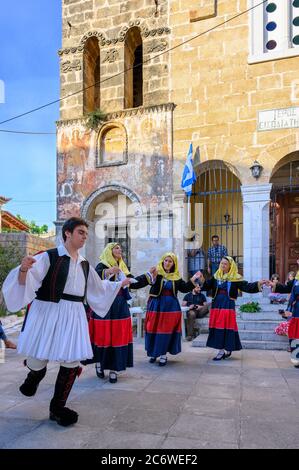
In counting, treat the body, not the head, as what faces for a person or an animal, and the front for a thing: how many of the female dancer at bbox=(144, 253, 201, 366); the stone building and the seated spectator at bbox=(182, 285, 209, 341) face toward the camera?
3

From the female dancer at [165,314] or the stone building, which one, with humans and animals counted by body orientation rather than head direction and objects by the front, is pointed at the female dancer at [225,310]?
the stone building

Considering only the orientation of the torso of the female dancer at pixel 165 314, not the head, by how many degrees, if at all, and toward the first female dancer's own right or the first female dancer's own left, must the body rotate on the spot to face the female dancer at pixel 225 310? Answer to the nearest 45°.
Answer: approximately 90° to the first female dancer's own left

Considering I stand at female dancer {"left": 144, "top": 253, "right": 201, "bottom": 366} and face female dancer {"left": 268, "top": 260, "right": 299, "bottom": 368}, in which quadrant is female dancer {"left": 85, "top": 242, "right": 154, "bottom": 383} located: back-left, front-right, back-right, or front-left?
back-right

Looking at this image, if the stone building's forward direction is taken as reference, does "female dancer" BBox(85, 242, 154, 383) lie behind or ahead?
ahead

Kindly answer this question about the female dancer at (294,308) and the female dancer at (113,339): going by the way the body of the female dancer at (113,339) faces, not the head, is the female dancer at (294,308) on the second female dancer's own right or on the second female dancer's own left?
on the second female dancer's own left

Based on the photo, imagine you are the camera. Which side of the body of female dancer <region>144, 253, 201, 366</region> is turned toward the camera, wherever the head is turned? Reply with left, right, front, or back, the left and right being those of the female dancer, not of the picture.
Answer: front

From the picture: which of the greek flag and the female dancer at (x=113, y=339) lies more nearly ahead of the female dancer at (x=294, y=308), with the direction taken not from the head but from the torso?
the female dancer

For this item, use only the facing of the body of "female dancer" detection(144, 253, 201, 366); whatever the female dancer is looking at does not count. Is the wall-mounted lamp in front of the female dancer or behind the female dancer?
behind

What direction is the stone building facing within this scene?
toward the camera

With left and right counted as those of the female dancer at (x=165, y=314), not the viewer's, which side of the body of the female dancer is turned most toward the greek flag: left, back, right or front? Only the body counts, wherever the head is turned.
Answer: back

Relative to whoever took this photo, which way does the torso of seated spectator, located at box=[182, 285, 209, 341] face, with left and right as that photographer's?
facing the viewer

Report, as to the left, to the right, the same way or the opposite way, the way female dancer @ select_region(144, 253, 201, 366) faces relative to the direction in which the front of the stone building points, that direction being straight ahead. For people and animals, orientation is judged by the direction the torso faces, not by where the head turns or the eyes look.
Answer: the same way

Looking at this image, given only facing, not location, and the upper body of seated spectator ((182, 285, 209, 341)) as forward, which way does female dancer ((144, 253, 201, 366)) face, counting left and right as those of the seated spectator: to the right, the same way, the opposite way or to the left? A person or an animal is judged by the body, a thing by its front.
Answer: the same way

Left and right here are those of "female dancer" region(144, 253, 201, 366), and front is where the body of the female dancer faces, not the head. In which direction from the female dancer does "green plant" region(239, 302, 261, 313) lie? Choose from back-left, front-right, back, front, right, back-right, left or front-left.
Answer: back-left
